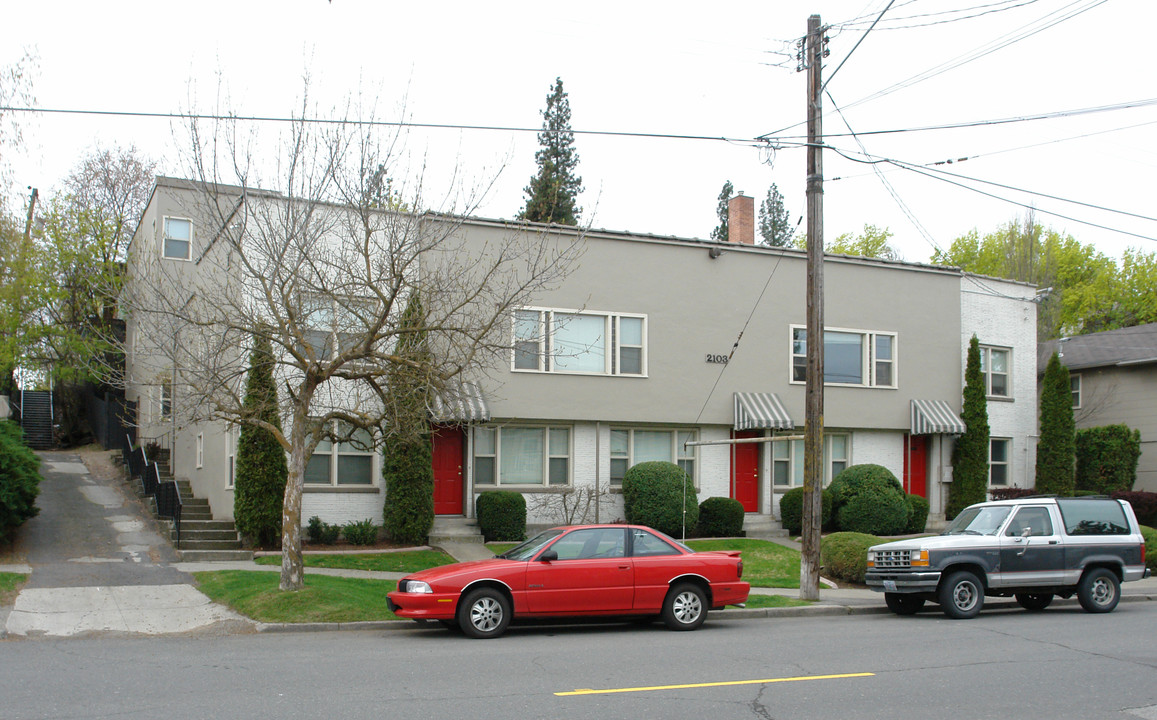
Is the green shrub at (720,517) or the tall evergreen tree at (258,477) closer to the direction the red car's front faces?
the tall evergreen tree

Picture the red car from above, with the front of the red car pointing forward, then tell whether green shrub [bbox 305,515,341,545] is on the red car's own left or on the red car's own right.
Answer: on the red car's own right

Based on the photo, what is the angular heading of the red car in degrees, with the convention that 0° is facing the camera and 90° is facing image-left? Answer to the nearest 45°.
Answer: approximately 90°

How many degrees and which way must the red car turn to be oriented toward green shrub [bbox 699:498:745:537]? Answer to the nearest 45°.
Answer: approximately 90° to its right

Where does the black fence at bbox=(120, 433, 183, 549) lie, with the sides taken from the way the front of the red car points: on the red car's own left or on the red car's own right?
on the red car's own right

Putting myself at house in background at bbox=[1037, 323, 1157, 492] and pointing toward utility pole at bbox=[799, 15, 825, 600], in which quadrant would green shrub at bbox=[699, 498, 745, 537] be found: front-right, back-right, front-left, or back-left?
front-right

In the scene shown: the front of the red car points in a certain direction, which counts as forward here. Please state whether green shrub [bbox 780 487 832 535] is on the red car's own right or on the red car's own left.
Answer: on the red car's own right

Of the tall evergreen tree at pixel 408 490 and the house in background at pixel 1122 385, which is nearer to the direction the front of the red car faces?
the tall evergreen tree
